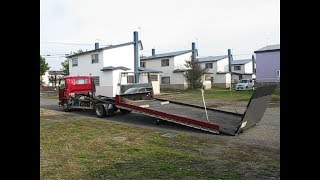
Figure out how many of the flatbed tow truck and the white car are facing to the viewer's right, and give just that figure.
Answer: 0

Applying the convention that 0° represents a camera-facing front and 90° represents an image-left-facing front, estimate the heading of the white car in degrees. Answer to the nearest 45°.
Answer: approximately 45°

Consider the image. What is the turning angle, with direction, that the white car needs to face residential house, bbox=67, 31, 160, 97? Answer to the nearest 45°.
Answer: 0° — it already faces it

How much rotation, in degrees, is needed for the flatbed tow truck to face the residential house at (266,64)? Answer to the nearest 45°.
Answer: approximately 90° to its right

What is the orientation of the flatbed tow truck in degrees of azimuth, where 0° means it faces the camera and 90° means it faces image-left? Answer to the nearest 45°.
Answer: approximately 135°

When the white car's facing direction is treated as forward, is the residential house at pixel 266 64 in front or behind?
behind
